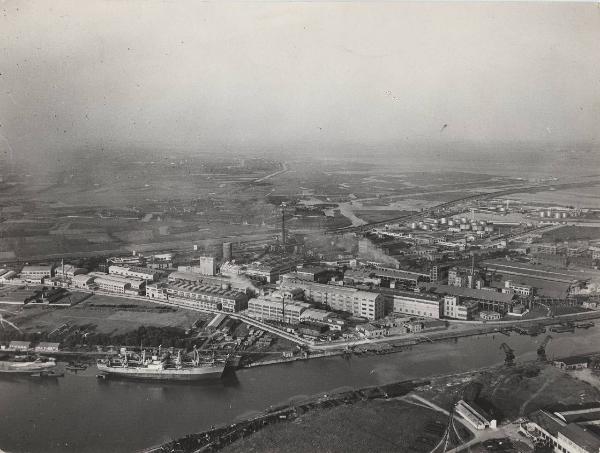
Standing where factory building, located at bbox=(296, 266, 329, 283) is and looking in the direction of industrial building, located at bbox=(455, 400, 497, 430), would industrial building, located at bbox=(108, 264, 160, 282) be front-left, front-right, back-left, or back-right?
back-right

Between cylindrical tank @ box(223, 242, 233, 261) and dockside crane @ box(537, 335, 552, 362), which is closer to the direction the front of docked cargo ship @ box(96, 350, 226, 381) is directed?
the dockside crane

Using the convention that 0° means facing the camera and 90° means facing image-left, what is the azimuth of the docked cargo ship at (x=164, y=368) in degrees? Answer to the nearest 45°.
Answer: approximately 270°

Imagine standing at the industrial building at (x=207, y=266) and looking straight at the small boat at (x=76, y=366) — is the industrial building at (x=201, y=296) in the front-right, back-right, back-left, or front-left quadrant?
front-left

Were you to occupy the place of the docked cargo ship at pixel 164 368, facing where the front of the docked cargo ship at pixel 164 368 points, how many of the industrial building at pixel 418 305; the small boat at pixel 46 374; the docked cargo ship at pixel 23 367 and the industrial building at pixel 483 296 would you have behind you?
2

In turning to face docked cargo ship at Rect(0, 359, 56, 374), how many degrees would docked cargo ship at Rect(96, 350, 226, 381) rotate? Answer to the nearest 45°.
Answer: approximately 180°

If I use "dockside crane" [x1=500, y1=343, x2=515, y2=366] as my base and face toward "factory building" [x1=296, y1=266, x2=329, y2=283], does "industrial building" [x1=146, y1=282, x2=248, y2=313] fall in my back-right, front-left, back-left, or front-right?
front-left
